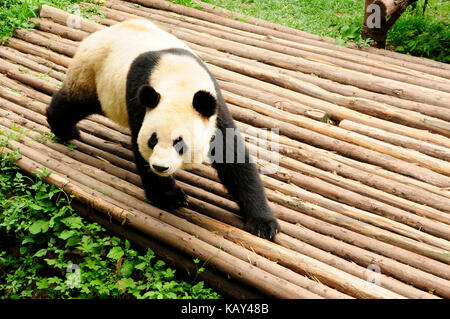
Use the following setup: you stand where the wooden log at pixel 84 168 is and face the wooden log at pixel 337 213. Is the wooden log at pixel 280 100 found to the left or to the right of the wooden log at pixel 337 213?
left

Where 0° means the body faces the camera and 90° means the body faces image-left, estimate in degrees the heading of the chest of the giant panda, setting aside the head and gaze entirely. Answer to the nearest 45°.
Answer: approximately 315°

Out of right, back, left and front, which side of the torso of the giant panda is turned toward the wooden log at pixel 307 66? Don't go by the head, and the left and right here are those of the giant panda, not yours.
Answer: left
